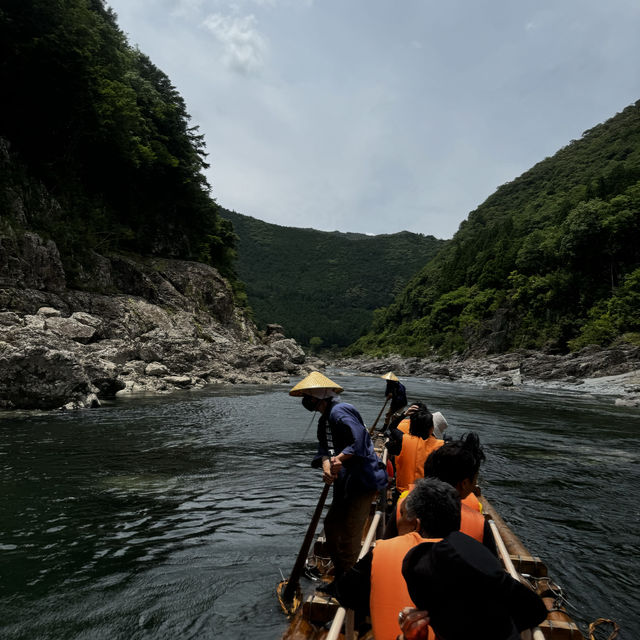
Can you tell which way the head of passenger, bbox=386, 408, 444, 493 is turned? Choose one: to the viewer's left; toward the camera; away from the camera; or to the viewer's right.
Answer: away from the camera

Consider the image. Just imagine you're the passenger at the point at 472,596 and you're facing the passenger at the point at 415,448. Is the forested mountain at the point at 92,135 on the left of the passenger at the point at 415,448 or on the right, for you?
left

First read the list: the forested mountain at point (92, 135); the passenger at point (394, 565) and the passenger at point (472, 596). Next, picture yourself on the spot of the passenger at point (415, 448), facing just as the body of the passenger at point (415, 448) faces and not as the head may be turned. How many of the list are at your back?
2

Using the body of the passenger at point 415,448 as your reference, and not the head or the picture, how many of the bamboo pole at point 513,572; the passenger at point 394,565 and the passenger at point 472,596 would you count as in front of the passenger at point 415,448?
0

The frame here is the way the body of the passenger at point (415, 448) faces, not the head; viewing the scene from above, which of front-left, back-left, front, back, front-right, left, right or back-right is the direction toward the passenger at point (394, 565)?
back

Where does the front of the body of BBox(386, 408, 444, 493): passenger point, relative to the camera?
away from the camera

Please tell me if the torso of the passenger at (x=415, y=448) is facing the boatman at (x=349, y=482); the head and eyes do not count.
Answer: no

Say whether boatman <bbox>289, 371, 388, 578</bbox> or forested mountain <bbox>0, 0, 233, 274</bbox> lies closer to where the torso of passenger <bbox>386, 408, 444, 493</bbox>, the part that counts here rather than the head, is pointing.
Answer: the forested mountain

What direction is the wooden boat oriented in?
away from the camera

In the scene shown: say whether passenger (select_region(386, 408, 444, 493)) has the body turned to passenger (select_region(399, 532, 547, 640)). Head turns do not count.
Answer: no

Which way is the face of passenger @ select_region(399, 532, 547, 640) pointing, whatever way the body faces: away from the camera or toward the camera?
away from the camera

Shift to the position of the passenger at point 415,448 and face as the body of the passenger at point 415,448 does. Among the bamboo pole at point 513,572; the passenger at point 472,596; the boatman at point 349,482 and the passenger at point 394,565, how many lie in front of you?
0

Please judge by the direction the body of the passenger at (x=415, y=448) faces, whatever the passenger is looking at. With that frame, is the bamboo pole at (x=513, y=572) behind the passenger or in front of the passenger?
behind

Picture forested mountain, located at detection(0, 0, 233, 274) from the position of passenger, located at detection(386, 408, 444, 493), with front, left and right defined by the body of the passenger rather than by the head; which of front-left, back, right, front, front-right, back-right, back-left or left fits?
front-left
